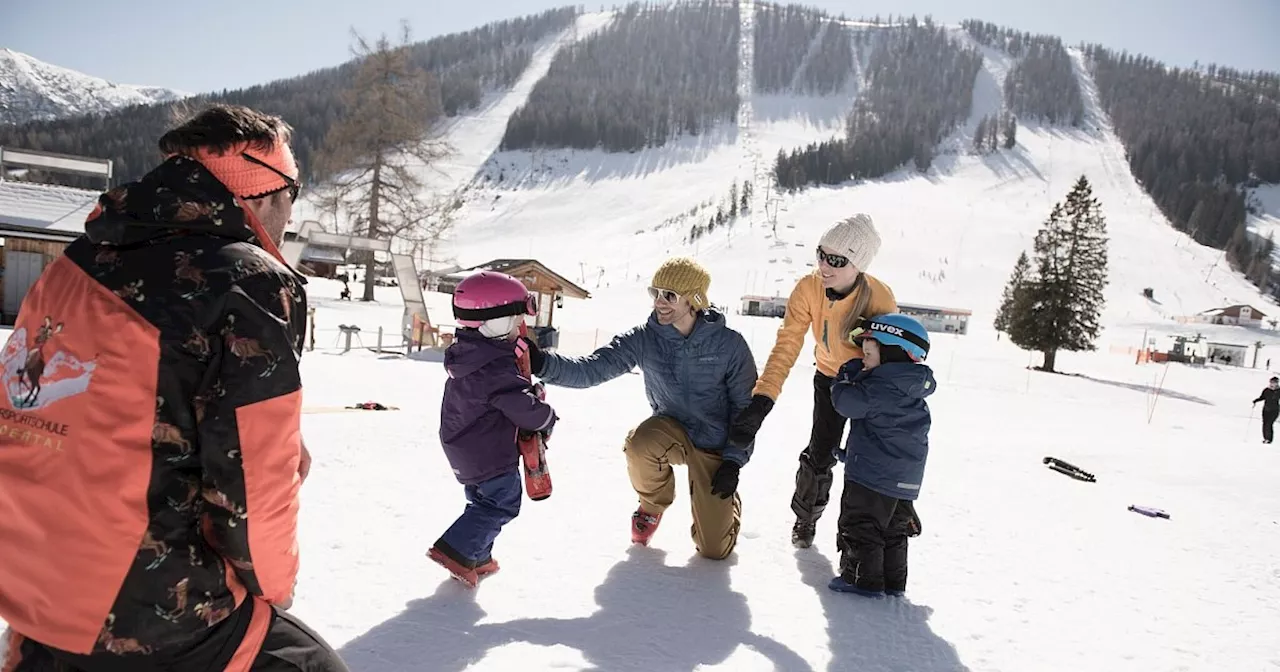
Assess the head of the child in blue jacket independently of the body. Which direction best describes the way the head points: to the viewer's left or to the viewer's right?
to the viewer's left

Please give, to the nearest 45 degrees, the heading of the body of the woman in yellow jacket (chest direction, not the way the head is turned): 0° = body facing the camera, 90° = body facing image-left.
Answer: approximately 45°

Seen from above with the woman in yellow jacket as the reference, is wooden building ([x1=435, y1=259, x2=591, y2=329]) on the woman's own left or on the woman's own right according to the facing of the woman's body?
on the woman's own right

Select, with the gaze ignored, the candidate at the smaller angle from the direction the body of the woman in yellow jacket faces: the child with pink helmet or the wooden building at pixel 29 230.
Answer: the child with pink helmet

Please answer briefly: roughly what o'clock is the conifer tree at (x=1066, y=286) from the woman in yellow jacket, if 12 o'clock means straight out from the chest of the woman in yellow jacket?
The conifer tree is roughly at 5 o'clock from the woman in yellow jacket.

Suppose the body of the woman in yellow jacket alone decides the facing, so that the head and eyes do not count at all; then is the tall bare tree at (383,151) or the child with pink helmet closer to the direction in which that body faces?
the child with pink helmet

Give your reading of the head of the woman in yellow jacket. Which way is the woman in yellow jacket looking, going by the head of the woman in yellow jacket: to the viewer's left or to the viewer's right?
to the viewer's left

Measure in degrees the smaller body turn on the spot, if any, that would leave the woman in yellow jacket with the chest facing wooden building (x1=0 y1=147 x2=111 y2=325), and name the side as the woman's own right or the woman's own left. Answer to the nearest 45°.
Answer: approximately 90° to the woman's own right

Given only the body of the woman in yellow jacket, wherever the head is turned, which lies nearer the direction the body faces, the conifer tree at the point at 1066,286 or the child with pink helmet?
the child with pink helmet

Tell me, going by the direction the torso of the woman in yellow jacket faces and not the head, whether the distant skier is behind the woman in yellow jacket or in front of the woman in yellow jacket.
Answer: behind
